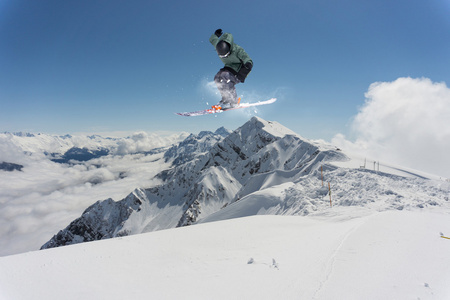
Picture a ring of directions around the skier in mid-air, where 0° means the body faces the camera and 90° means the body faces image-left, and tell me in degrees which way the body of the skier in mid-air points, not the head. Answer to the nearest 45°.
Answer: approximately 45°
